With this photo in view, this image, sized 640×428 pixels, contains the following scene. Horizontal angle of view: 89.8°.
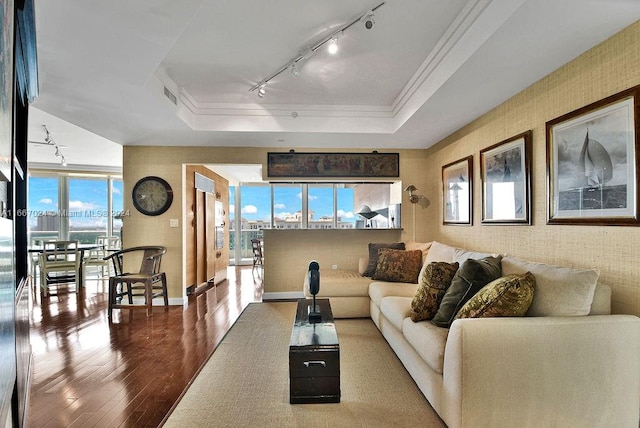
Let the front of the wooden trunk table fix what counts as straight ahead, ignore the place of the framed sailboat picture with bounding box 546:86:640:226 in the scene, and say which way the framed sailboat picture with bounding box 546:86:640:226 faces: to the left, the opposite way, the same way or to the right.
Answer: to the right

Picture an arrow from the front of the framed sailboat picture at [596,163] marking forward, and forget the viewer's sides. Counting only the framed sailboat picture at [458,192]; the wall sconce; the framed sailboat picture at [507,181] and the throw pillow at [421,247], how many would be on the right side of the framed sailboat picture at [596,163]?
4

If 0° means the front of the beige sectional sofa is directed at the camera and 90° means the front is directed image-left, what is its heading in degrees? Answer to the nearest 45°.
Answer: approximately 90°

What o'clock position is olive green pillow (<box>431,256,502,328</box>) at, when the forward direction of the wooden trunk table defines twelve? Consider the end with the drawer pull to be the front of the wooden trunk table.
The olive green pillow is roughly at 9 o'clock from the wooden trunk table.

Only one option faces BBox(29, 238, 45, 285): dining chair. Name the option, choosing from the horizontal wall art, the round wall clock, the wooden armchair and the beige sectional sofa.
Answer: the beige sectional sofa

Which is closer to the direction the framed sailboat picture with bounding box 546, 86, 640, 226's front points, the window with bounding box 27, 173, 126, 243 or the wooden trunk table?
the wooden trunk table

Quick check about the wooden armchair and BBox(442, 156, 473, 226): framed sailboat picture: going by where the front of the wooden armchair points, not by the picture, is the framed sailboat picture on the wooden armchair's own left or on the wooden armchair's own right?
on the wooden armchair's own left

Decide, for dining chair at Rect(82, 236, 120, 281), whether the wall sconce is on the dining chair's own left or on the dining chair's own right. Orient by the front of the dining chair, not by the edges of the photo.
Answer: on the dining chair's own left

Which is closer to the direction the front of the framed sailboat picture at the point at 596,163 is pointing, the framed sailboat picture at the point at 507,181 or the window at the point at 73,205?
the window

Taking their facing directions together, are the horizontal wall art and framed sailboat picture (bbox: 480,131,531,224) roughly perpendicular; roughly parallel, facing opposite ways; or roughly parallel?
roughly perpendicular

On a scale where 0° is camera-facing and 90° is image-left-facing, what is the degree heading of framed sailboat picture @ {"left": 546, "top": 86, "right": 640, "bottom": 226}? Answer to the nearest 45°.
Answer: approximately 45°

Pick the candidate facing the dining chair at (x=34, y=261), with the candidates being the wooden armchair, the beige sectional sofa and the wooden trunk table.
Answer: the beige sectional sofa

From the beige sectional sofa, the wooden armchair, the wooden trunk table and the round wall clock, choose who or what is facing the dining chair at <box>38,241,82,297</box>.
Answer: the beige sectional sofa

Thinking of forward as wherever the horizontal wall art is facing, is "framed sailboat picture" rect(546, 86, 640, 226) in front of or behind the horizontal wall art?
in front
